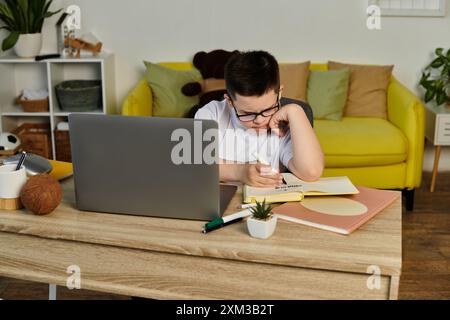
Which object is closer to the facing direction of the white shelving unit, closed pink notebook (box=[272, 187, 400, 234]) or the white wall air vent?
the closed pink notebook

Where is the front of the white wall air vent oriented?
toward the camera

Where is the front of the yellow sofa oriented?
toward the camera

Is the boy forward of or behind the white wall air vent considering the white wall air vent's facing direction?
forward

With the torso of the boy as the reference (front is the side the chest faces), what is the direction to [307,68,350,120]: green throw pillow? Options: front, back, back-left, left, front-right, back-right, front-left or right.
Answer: back

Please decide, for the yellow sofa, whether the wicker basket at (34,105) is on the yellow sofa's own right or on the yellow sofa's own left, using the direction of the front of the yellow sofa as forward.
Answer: on the yellow sofa's own right

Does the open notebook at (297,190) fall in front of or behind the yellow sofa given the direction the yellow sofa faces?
in front

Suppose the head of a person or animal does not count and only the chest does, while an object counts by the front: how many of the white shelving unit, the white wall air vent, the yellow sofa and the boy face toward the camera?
4

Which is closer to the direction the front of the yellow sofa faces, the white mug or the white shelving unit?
the white mug

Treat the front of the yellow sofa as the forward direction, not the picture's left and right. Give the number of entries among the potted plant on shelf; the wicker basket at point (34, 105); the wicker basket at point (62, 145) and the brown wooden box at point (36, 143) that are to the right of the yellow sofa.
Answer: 4

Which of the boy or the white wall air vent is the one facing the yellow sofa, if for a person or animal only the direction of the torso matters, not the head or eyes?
the white wall air vent
